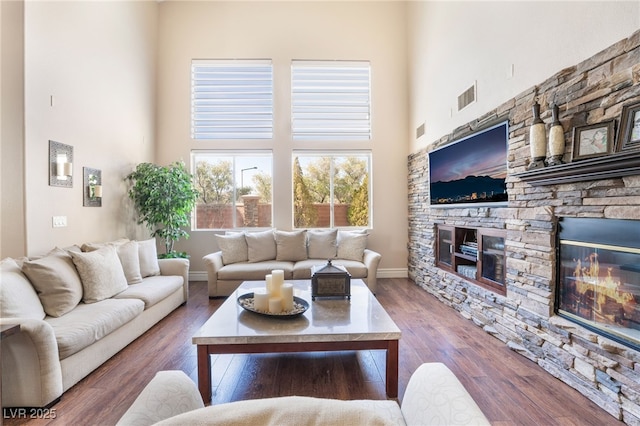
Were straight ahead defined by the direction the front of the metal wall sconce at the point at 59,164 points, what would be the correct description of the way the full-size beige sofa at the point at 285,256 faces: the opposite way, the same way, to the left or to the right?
to the right

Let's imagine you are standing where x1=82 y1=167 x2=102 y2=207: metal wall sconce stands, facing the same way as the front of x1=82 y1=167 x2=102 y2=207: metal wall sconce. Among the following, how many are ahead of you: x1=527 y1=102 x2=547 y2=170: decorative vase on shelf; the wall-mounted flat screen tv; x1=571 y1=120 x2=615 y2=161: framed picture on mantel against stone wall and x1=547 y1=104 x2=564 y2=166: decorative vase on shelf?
4

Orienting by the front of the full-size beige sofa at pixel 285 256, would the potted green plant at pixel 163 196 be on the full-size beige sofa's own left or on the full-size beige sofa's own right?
on the full-size beige sofa's own right

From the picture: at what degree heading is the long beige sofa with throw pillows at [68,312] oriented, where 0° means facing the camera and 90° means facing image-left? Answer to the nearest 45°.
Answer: approximately 315°

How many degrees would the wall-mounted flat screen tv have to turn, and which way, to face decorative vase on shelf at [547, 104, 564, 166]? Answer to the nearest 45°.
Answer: approximately 90° to its left

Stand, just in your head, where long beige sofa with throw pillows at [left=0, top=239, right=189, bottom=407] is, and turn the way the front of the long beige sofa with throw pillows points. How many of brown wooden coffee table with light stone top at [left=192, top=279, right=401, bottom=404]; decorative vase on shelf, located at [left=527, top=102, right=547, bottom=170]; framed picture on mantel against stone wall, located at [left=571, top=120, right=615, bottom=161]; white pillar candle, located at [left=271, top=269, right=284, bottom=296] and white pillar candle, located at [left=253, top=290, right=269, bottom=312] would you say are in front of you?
5

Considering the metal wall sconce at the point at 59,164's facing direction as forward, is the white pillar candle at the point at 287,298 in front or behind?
in front

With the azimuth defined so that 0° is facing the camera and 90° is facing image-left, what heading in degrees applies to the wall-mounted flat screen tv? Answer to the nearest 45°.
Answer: approximately 45°

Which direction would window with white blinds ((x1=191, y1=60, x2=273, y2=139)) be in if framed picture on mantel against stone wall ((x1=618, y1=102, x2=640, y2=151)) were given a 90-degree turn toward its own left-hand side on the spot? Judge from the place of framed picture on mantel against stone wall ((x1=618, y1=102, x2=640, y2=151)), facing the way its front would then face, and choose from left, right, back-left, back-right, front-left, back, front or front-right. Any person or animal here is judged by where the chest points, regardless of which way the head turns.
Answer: back-right

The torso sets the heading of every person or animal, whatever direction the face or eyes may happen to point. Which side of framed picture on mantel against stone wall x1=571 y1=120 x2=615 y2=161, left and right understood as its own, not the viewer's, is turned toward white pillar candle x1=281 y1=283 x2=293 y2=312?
front

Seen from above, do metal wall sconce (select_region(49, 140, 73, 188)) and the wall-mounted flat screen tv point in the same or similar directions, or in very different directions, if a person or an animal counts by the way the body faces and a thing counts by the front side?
very different directions

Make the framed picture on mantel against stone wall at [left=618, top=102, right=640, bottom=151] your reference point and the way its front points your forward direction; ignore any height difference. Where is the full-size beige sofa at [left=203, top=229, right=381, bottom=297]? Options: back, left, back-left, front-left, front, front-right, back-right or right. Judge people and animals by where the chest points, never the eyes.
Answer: front-right

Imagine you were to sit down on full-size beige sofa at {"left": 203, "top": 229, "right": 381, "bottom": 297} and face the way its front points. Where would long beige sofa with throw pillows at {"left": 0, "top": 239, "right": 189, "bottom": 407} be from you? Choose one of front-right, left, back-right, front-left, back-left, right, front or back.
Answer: front-right

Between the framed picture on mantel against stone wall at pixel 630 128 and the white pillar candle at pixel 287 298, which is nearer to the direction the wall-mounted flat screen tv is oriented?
the white pillar candle

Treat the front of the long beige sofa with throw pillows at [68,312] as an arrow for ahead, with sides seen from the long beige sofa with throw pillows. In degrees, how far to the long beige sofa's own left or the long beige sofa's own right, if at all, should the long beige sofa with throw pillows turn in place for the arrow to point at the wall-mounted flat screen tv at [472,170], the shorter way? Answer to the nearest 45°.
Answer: approximately 45° to the long beige sofa's own left

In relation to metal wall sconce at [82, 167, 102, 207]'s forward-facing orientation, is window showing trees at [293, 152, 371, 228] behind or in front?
in front

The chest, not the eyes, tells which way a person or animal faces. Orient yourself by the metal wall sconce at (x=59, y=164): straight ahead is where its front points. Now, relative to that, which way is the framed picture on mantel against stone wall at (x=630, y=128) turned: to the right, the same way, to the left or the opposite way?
the opposite way
